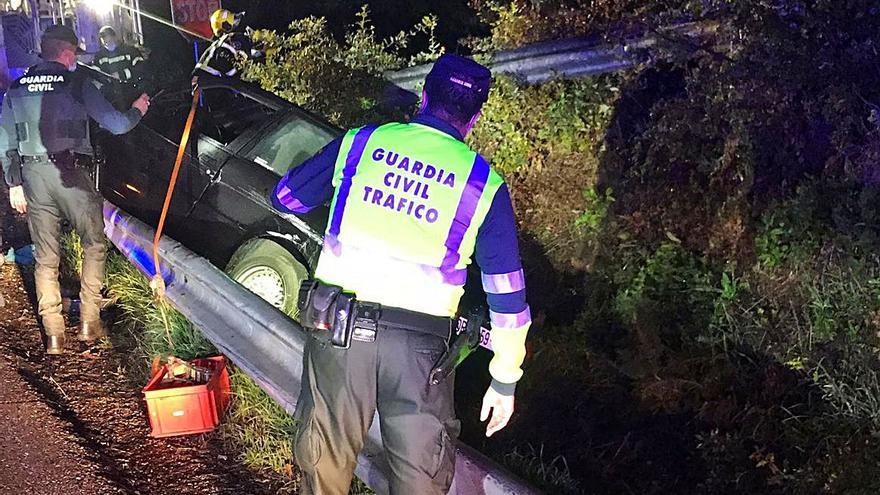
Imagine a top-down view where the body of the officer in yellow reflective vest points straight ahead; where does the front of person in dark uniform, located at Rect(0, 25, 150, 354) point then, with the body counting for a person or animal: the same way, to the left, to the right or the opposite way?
the same way

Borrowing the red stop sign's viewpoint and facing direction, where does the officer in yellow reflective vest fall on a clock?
The officer in yellow reflective vest is roughly at 12 o'clock from the red stop sign.

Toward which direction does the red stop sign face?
toward the camera

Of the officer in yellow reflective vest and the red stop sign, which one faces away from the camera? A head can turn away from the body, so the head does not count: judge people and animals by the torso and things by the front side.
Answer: the officer in yellow reflective vest

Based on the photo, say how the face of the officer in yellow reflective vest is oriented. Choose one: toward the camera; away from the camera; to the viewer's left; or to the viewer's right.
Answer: away from the camera

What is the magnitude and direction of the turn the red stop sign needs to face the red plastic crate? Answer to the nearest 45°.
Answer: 0° — it already faces it

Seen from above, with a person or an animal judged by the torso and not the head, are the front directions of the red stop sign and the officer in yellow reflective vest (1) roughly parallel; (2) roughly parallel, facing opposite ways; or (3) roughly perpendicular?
roughly parallel, facing opposite ways

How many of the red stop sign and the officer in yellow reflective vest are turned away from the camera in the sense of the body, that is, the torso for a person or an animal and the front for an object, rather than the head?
1

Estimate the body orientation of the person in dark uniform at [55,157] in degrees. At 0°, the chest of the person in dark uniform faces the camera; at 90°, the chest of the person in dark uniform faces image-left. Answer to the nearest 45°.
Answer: approximately 225°

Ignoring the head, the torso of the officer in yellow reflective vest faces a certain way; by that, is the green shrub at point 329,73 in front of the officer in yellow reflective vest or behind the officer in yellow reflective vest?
in front

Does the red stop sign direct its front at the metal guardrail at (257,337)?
yes

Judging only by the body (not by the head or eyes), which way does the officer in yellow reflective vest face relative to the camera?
away from the camera
